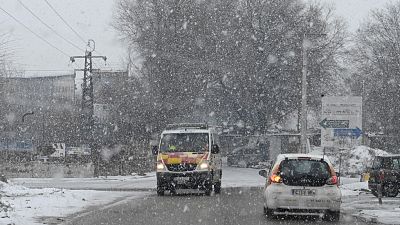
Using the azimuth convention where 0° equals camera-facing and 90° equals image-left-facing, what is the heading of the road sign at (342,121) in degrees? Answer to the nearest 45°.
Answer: approximately 0°

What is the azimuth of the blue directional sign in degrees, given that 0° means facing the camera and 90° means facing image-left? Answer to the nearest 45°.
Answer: approximately 0°

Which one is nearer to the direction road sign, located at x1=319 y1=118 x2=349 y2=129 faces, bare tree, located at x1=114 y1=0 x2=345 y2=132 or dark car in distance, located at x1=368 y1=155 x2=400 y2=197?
the dark car in distance

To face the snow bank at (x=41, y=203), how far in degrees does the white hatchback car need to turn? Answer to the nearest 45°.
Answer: approximately 90° to its left

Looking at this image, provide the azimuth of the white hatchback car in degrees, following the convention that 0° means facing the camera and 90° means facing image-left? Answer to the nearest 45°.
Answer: approximately 180°

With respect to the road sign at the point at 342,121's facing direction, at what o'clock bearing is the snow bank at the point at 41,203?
The snow bank is roughly at 1 o'clock from the road sign.

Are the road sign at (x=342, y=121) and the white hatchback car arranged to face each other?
yes

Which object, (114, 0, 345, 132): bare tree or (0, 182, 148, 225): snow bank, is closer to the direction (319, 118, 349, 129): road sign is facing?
the snow bank
